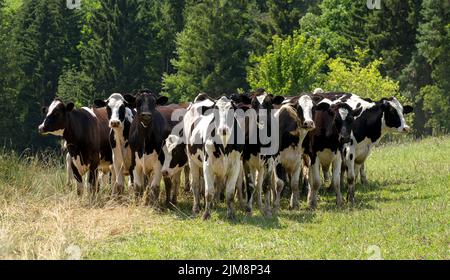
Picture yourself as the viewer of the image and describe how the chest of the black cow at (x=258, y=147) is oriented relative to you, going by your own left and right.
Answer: facing the viewer

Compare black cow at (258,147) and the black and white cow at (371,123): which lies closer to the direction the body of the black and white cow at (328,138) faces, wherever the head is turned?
the black cow

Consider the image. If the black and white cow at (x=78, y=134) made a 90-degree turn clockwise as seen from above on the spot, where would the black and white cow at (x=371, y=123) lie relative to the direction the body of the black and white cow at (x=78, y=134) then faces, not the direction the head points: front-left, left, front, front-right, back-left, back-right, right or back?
back-right

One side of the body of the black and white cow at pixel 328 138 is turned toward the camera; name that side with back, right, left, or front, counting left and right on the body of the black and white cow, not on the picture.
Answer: front

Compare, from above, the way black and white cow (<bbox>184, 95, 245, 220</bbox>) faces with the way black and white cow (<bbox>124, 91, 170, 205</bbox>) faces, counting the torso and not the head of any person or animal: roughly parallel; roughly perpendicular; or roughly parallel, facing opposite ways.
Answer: roughly parallel

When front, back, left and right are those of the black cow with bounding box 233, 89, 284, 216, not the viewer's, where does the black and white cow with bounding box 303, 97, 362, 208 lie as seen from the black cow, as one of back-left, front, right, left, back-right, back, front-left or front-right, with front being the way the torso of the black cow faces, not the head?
back-left

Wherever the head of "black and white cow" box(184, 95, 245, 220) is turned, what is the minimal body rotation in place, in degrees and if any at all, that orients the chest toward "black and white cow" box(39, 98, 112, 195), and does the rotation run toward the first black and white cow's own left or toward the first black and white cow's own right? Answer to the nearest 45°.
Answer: approximately 135° to the first black and white cow's own right

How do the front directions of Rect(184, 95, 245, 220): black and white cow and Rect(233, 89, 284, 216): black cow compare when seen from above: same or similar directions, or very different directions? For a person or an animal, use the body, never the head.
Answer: same or similar directions

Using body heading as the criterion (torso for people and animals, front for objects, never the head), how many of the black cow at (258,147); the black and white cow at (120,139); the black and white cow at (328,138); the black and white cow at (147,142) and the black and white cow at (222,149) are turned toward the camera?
5

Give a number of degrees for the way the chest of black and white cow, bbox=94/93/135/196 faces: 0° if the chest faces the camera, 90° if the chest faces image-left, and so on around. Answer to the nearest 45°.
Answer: approximately 0°

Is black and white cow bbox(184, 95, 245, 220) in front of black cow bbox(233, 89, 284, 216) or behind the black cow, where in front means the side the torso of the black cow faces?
in front

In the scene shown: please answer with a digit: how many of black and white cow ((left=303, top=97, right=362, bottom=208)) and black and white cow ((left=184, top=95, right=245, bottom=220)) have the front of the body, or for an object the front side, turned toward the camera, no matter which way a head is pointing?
2

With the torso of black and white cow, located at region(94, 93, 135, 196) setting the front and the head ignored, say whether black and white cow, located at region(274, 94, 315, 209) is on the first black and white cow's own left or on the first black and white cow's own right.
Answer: on the first black and white cow's own left

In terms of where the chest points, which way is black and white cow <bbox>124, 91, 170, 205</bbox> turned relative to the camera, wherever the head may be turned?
toward the camera

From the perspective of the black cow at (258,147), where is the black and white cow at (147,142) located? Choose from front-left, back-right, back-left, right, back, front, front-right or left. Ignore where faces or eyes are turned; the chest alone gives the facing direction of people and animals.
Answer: right
